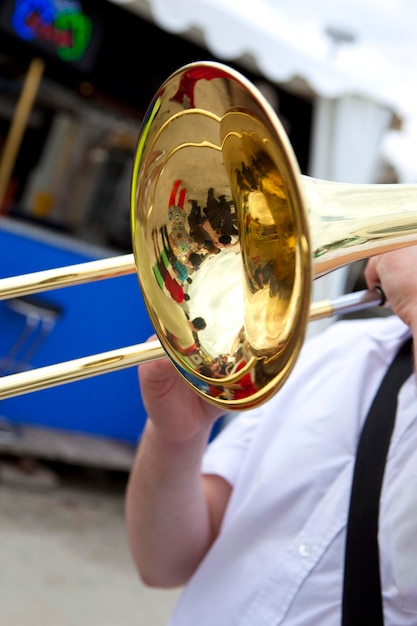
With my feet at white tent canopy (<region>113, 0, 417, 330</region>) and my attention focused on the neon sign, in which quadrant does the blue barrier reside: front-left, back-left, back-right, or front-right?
front-left

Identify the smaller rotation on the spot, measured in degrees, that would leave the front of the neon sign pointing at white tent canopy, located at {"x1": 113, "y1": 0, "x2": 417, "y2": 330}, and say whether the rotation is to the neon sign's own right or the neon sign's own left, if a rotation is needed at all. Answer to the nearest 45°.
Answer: approximately 90° to the neon sign's own left

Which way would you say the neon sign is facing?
toward the camera
